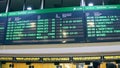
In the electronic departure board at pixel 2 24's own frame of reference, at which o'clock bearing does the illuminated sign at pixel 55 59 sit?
The illuminated sign is roughly at 10 o'clock from the electronic departure board.

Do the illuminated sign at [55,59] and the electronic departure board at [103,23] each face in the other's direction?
no

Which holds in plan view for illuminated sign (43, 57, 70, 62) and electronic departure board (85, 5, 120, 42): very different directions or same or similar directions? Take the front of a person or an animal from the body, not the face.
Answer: same or similar directions

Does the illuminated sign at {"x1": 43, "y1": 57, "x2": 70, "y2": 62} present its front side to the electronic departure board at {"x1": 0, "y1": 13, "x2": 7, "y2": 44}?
no

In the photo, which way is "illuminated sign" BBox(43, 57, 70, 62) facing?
toward the camera

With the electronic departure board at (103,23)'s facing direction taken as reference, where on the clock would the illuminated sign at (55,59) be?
The illuminated sign is roughly at 3 o'clock from the electronic departure board.

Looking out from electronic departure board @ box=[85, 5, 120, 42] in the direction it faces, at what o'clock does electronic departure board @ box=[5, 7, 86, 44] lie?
electronic departure board @ box=[5, 7, 86, 44] is roughly at 3 o'clock from electronic departure board @ box=[85, 5, 120, 42].

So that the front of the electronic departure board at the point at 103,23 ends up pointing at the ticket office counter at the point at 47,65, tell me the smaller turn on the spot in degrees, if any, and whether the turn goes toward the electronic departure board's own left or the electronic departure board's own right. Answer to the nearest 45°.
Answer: approximately 90° to the electronic departure board's own right

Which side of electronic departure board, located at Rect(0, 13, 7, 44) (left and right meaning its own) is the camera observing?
front

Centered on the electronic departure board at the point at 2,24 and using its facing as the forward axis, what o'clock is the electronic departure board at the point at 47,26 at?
the electronic departure board at the point at 47,26 is roughly at 10 o'clock from the electronic departure board at the point at 2,24.

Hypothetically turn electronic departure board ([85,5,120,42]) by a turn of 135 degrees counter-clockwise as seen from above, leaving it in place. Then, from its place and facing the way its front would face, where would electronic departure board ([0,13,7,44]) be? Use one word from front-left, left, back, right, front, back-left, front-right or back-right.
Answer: back-left

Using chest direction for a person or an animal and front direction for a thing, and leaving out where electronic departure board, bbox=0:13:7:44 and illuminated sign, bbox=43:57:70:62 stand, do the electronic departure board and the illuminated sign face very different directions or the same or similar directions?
same or similar directions
